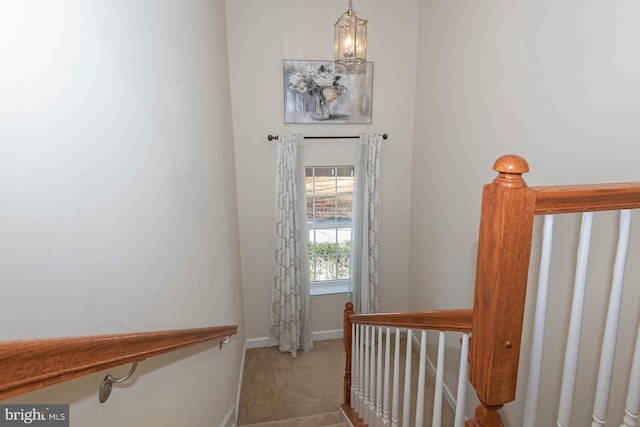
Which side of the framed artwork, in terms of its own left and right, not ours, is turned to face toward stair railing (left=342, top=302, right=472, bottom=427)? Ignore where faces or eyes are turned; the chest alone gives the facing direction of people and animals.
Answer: front

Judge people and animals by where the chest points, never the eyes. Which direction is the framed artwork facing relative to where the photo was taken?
toward the camera

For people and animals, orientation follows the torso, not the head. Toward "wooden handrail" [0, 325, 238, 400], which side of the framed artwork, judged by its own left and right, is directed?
front

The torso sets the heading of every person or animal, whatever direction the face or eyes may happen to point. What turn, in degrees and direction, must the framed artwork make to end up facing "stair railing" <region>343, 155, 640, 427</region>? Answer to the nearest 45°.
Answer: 0° — it already faces it

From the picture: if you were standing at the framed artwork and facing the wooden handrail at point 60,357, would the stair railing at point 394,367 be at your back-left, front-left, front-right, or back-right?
front-left

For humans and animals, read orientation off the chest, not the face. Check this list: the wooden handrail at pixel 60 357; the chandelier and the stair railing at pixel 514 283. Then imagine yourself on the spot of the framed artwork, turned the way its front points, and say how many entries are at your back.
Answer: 0

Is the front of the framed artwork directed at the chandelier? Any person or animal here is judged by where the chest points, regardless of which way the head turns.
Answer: yes

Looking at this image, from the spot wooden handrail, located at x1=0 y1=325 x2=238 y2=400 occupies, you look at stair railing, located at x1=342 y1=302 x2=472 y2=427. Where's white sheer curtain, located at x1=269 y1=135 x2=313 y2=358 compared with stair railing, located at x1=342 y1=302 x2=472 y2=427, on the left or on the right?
left
